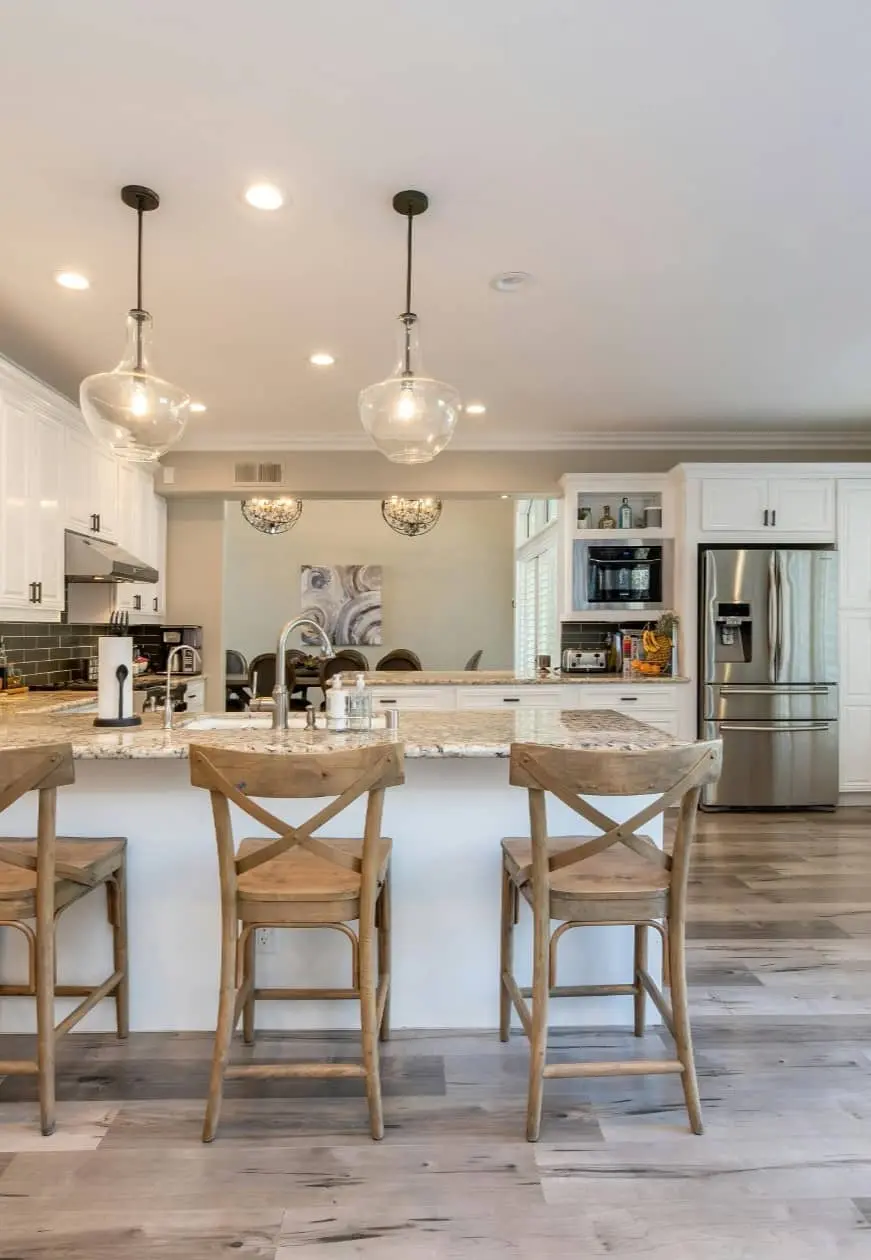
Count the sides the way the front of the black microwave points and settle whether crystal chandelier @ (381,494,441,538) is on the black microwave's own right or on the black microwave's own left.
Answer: on the black microwave's own right

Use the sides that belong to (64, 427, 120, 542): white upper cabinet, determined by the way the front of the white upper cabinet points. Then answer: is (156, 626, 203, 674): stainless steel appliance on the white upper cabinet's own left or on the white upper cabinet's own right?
on the white upper cabinet's own left

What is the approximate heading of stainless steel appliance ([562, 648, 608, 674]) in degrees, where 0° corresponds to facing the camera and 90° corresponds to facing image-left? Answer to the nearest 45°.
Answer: approximately 0°

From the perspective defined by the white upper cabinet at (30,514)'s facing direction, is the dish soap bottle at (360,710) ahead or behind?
ahead

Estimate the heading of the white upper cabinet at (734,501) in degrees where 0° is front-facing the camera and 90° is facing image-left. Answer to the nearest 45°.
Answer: approximately 0°

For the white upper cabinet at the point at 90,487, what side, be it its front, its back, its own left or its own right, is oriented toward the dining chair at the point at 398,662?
left

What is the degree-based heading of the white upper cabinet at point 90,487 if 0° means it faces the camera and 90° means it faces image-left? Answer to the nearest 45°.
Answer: approximately 315°

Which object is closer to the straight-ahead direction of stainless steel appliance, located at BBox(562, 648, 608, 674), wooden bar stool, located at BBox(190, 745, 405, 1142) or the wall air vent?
the wooden bar stool
